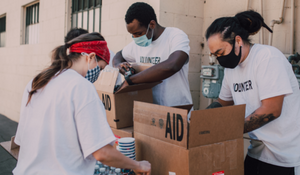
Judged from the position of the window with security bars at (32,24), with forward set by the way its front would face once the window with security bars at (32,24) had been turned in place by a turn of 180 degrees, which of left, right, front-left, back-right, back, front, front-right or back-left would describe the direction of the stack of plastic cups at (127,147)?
back-right

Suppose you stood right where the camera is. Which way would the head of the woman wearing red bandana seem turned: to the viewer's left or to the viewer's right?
to the viewer's right

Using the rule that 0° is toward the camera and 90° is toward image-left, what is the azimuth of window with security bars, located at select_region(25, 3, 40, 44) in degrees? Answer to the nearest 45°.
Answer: approximately 45°

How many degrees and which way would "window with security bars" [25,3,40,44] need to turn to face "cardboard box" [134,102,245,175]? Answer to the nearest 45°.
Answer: approximately 45° to its left

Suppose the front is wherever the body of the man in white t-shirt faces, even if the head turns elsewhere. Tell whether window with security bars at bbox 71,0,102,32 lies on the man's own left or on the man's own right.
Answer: on the man's own right

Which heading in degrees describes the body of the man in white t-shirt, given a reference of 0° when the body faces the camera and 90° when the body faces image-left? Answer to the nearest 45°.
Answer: approximately 45°

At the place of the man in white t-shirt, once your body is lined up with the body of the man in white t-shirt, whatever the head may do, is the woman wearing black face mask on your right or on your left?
on your left

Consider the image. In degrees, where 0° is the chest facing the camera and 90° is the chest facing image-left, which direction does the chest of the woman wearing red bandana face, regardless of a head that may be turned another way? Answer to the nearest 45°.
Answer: approximately 225°

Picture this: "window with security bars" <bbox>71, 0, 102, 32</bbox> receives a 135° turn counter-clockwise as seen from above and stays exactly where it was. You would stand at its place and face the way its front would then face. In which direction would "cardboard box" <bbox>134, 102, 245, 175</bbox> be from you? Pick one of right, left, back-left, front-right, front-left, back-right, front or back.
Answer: right
